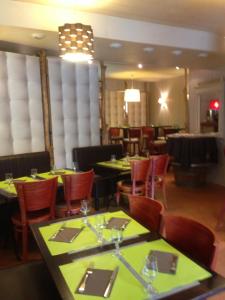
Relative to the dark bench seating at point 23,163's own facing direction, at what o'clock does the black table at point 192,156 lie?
The black table is roughly at 10 o'clock from the dark bench seating.

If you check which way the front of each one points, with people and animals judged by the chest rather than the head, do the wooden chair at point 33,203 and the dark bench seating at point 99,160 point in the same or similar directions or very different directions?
very different directions

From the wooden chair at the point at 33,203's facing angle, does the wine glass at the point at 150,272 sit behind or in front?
behind

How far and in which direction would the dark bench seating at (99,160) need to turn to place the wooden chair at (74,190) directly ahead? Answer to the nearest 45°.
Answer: approximately 45° to its right

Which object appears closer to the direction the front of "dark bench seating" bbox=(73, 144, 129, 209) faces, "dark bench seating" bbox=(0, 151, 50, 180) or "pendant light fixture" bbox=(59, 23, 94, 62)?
the pendant light fixture

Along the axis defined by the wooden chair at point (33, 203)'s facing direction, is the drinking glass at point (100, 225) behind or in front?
behind

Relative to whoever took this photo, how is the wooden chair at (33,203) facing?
facing away from the viewer and to the left of the viewer

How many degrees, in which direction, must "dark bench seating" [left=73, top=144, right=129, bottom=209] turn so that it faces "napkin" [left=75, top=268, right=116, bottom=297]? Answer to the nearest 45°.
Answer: approximately 45° to its right

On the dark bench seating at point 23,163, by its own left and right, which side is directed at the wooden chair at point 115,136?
left

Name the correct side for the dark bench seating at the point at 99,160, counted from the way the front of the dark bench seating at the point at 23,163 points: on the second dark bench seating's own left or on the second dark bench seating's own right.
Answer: on the second dark bench seating's own left

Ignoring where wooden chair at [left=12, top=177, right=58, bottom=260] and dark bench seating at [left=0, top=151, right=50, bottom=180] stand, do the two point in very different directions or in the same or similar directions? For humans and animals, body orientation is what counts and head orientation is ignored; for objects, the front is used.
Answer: very different directions
